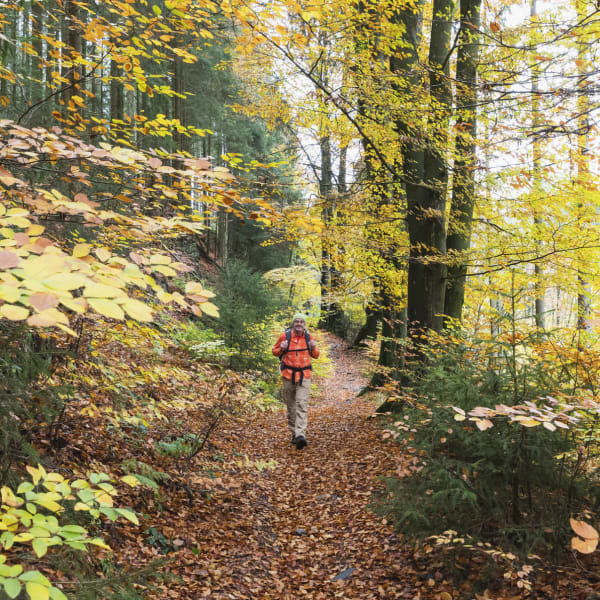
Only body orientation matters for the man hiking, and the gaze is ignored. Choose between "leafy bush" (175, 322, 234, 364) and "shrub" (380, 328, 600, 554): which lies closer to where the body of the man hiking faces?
the shrub

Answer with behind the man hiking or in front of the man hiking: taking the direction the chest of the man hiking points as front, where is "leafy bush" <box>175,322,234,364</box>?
behind

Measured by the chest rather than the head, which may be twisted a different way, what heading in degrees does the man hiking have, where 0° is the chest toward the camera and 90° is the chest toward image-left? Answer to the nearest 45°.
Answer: approximately 0°
